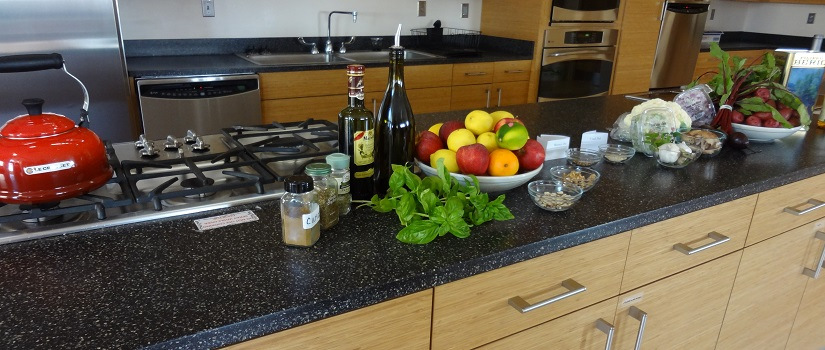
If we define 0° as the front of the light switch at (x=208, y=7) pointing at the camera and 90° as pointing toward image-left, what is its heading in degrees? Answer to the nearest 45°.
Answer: approximately 0°

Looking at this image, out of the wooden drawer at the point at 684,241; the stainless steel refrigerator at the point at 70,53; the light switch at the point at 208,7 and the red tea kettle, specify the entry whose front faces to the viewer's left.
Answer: the red tea kettle

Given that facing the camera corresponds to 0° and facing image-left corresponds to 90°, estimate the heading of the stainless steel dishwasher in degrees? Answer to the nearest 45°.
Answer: approximately 0°

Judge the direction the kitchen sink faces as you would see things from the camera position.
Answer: facing the viewer and to the right of the viewer

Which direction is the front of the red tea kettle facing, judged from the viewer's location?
facing to the left of the viewer

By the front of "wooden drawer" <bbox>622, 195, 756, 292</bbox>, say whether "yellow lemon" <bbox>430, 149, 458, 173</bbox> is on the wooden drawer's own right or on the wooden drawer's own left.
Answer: on the wooden drawer's own right

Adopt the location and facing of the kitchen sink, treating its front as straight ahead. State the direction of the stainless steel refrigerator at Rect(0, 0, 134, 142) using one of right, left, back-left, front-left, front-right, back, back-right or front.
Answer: right

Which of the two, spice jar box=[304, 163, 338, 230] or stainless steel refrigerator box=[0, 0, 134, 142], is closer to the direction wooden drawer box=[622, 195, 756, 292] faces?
the spice jar

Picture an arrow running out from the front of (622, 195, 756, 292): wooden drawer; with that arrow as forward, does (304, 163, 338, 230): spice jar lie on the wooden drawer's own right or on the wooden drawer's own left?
on the wooden drawer's own right

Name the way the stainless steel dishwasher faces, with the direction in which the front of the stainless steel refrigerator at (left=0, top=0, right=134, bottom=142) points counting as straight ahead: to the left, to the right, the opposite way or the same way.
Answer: the same way

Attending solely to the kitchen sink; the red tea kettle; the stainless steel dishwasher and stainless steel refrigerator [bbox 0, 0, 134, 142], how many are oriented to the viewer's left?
1
